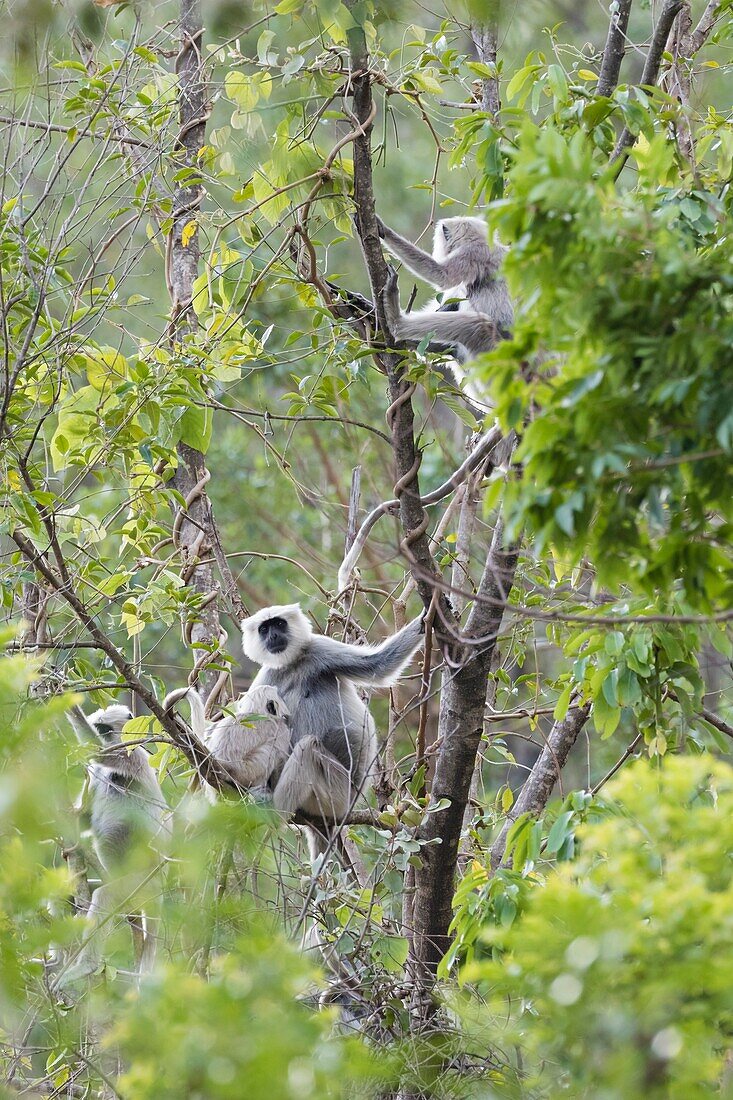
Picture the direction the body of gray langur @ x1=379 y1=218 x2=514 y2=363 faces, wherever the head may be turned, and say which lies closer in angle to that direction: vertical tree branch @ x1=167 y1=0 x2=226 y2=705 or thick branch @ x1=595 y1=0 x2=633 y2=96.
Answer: the vertical tree branch

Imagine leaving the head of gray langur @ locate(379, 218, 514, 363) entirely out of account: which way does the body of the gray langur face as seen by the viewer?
to the viewer's left

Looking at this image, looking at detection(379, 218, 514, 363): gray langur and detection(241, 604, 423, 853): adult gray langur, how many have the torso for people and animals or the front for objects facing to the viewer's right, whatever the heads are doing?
0

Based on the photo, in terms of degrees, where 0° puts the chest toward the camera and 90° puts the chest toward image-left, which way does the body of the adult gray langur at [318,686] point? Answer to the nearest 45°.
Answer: approximately 45°
